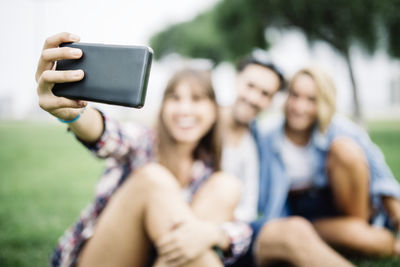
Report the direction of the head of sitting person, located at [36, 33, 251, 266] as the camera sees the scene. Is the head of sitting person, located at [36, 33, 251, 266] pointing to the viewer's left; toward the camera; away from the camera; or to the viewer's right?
toward the camera

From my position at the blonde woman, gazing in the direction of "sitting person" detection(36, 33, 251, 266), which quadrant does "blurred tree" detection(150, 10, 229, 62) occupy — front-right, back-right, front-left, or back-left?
back-right

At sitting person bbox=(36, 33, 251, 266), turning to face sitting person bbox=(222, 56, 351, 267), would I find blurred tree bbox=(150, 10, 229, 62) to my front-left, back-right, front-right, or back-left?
front-left

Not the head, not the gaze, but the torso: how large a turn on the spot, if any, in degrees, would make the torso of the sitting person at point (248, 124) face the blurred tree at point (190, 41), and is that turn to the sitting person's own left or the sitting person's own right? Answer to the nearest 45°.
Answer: approximately 180°

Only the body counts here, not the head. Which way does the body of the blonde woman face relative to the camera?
toward the camera

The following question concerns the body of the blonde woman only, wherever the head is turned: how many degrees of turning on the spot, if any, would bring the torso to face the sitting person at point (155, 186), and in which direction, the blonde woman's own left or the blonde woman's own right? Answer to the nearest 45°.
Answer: approximately 45° to the blonde woman's own right

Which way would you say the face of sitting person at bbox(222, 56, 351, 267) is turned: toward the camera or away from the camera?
toward the camera

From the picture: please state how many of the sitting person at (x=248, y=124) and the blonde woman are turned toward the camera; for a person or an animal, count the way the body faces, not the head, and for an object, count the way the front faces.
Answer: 2

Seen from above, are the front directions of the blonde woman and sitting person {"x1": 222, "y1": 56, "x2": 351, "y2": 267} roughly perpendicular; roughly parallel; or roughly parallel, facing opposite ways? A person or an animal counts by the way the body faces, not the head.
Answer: roughly parallel

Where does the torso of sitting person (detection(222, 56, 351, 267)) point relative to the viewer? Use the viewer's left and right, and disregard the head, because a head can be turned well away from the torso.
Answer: facing the viewer

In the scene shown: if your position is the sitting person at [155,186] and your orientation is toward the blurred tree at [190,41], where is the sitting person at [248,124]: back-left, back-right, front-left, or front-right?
front-right

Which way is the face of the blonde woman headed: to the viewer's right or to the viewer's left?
to the viewer's left
